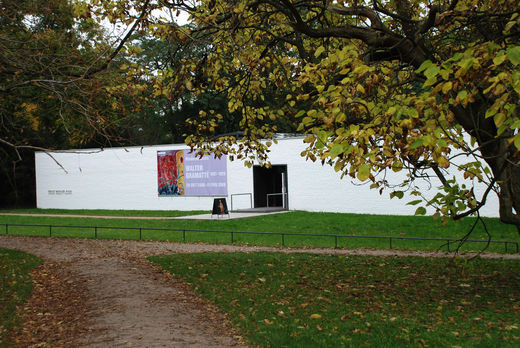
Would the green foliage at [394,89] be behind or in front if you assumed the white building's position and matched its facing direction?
in front

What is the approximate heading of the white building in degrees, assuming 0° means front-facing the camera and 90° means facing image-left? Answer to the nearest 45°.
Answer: approximately 0°
